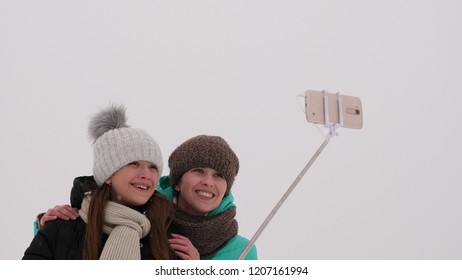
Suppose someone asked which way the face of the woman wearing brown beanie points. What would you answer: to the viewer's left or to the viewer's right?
to the viewer's right

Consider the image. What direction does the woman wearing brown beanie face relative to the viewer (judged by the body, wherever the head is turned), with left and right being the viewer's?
facing the viewer and to the right of the viewer
